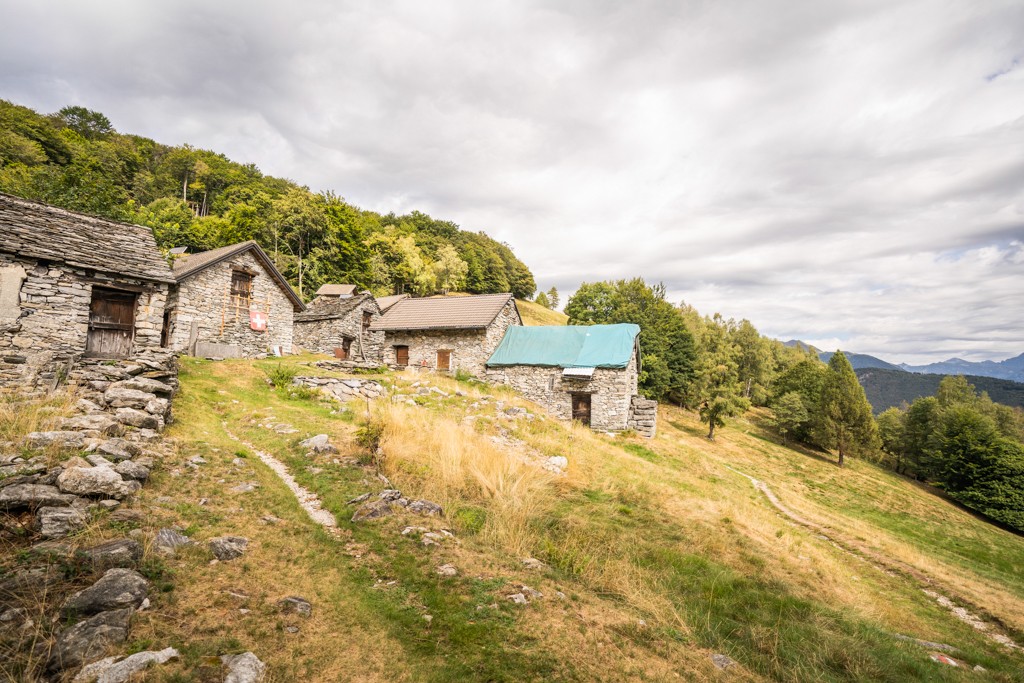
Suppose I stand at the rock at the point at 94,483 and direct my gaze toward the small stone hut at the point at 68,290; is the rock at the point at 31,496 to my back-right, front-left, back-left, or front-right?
back-left

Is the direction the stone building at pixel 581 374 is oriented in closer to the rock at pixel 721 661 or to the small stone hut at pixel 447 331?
the rock

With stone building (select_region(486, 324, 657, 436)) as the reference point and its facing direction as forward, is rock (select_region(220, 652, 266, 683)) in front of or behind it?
in front

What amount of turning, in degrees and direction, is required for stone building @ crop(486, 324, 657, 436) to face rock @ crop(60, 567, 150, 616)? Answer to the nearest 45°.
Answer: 0° — it already faces it

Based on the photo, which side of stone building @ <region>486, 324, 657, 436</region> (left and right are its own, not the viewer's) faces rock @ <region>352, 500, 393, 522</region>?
front

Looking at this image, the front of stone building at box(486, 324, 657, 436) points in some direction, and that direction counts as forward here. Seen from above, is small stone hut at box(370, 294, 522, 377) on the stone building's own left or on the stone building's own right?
on the stone building's own right

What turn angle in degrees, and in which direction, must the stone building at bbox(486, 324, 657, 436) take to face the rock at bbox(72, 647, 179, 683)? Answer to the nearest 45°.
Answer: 0° — it already faces it

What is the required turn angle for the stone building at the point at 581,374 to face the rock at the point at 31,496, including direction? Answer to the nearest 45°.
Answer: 0° — it already faces it

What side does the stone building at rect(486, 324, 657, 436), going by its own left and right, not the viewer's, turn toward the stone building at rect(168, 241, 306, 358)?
right

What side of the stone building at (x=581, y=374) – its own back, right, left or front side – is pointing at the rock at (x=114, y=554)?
front

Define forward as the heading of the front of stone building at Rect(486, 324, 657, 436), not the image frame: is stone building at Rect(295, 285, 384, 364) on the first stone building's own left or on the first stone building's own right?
on the first stone building's own right

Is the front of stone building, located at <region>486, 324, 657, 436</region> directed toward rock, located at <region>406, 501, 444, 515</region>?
yes

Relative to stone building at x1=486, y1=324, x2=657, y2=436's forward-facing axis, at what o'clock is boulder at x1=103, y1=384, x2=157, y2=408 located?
The boulder is roughly at 1 o'clock from the stone building.

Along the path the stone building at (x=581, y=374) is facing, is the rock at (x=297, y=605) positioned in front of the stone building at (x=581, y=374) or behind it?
in front

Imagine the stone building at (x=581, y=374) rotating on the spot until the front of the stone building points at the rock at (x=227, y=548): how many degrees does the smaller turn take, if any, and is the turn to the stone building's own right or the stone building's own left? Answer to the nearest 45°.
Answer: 0° — it already faces it

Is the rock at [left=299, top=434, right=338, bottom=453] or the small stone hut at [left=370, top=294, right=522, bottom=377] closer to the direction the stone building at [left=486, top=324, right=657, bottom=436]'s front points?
the rock

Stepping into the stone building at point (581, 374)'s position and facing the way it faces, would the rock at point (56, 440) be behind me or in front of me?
in front

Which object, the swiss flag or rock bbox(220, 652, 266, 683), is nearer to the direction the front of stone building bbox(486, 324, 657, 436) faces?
the rock

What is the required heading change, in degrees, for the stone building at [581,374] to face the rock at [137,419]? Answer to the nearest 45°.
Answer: approximately 45° to its right

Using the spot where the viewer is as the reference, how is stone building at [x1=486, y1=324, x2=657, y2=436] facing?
facing the viewer

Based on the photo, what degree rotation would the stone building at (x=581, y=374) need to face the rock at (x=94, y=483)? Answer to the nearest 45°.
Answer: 0° — it already faces it
